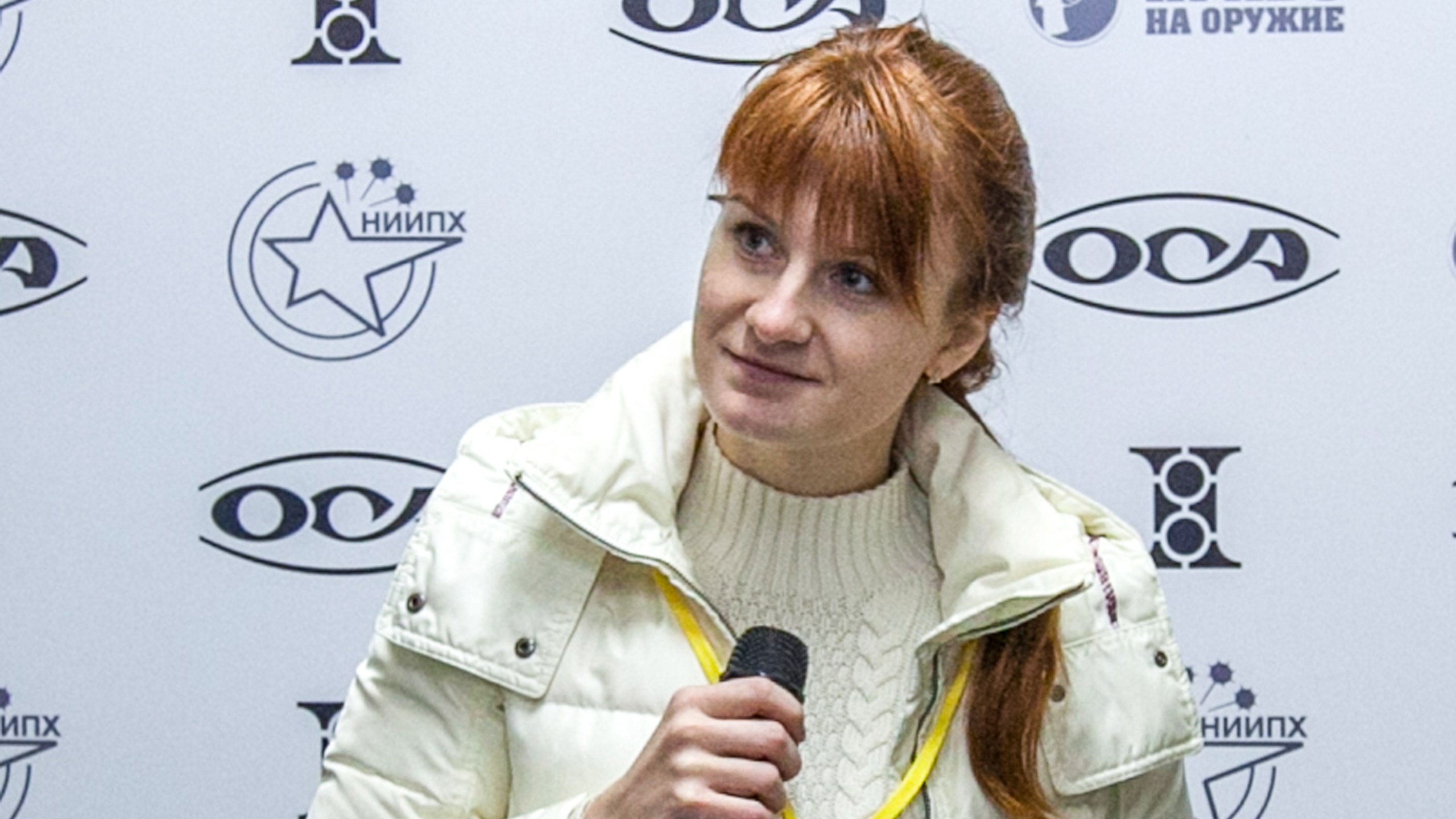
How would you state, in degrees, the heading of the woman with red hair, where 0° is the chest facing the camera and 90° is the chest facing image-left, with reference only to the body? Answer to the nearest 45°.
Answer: approximately 0°
